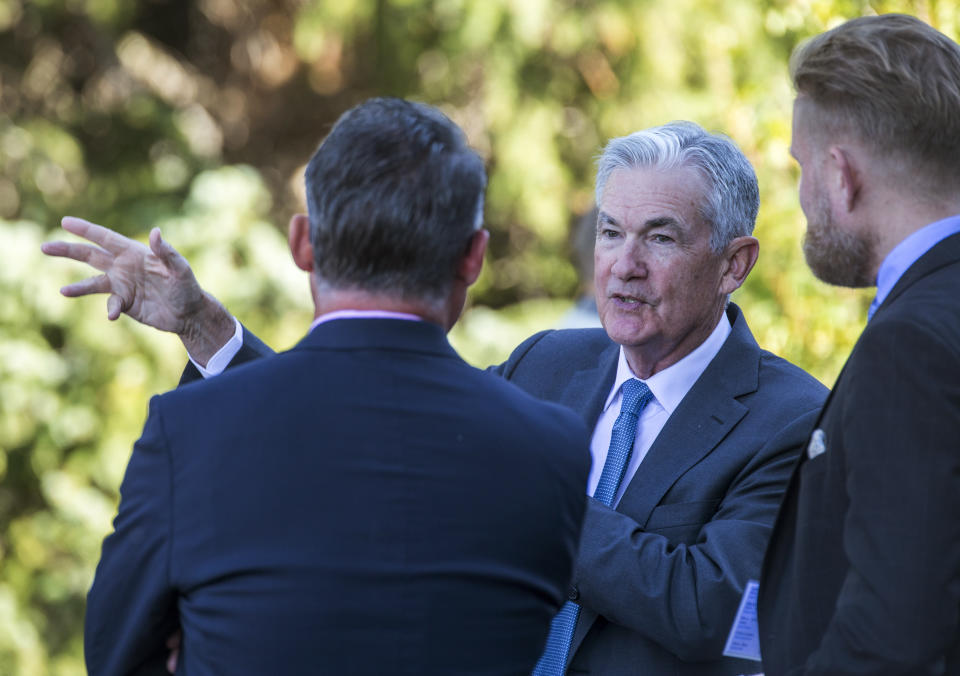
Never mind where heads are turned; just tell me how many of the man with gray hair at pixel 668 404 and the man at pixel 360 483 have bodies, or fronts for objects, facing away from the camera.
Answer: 1

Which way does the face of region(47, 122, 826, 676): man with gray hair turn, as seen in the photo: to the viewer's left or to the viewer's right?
to the viewer's left

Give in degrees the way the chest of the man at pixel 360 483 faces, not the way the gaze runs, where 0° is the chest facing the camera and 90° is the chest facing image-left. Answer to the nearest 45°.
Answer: approximately 180°

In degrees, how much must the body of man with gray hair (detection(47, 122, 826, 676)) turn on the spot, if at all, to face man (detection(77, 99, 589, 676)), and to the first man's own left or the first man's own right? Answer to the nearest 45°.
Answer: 0° — they already face them

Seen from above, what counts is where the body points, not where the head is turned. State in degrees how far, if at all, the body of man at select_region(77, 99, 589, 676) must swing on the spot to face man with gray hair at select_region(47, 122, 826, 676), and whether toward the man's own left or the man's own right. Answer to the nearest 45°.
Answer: approximately 45° to the man's own right

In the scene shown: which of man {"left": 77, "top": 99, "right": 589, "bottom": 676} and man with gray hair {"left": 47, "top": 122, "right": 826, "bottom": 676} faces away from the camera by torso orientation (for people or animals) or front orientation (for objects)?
the man

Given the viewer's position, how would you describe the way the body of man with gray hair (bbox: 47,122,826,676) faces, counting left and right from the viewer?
facing the viewer and to the left of the viewer
